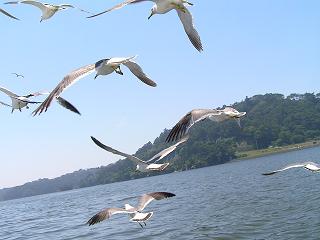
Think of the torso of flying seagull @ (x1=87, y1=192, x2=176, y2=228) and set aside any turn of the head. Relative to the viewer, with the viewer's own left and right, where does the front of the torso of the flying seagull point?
facing away from the viewer and to the left of the viewer
